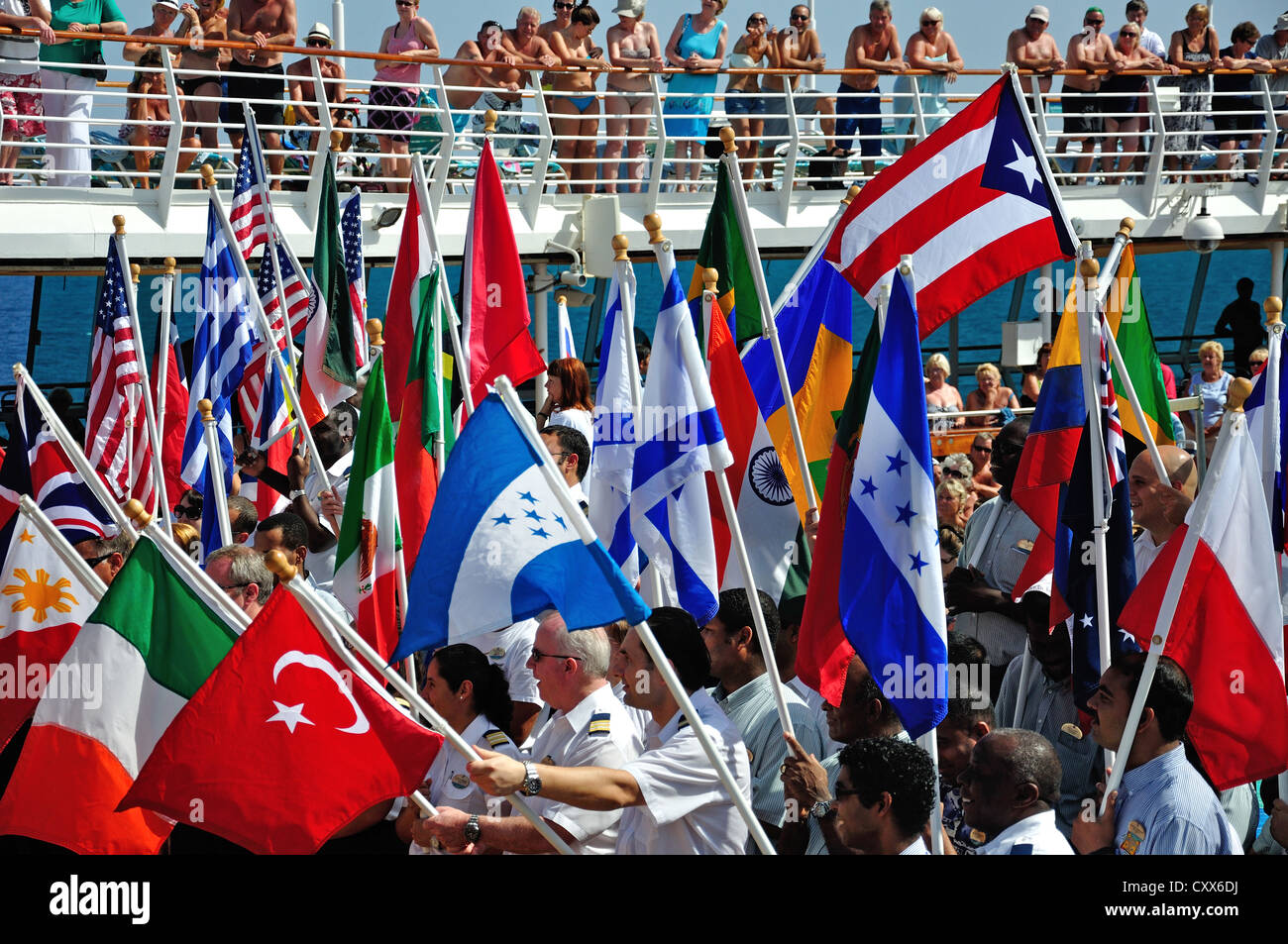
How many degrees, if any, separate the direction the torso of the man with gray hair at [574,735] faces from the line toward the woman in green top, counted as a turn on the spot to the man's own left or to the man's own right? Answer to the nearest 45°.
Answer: approximately 90° to the man's own right

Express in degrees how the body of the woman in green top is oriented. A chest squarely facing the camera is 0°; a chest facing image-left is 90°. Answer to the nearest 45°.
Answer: approximately 0°

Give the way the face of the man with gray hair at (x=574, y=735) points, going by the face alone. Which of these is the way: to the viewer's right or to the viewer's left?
to the viewer's left

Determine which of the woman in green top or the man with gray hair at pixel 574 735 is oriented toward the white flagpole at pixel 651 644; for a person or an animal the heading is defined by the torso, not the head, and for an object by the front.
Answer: the woman in green top

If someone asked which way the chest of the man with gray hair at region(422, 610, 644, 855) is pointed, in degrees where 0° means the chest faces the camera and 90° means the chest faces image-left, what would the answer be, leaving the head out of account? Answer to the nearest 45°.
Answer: approximately 90°

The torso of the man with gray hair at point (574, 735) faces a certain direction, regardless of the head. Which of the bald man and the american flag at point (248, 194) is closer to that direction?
the american flag

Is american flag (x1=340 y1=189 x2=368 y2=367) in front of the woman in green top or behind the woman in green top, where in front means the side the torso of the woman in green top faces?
in front

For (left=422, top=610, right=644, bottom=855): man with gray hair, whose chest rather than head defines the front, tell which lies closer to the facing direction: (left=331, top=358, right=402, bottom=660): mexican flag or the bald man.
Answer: the mexican flag

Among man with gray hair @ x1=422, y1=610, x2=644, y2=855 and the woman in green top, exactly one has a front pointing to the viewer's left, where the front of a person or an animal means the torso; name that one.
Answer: the man with gray hair

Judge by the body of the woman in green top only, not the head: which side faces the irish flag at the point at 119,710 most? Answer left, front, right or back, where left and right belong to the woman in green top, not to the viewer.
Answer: front

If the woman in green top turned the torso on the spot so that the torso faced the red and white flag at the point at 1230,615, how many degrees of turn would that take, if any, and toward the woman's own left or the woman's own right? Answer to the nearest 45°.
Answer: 0° — they already face it

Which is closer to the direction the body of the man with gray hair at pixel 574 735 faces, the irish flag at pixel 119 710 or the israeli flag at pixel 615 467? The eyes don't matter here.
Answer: the irish flag
